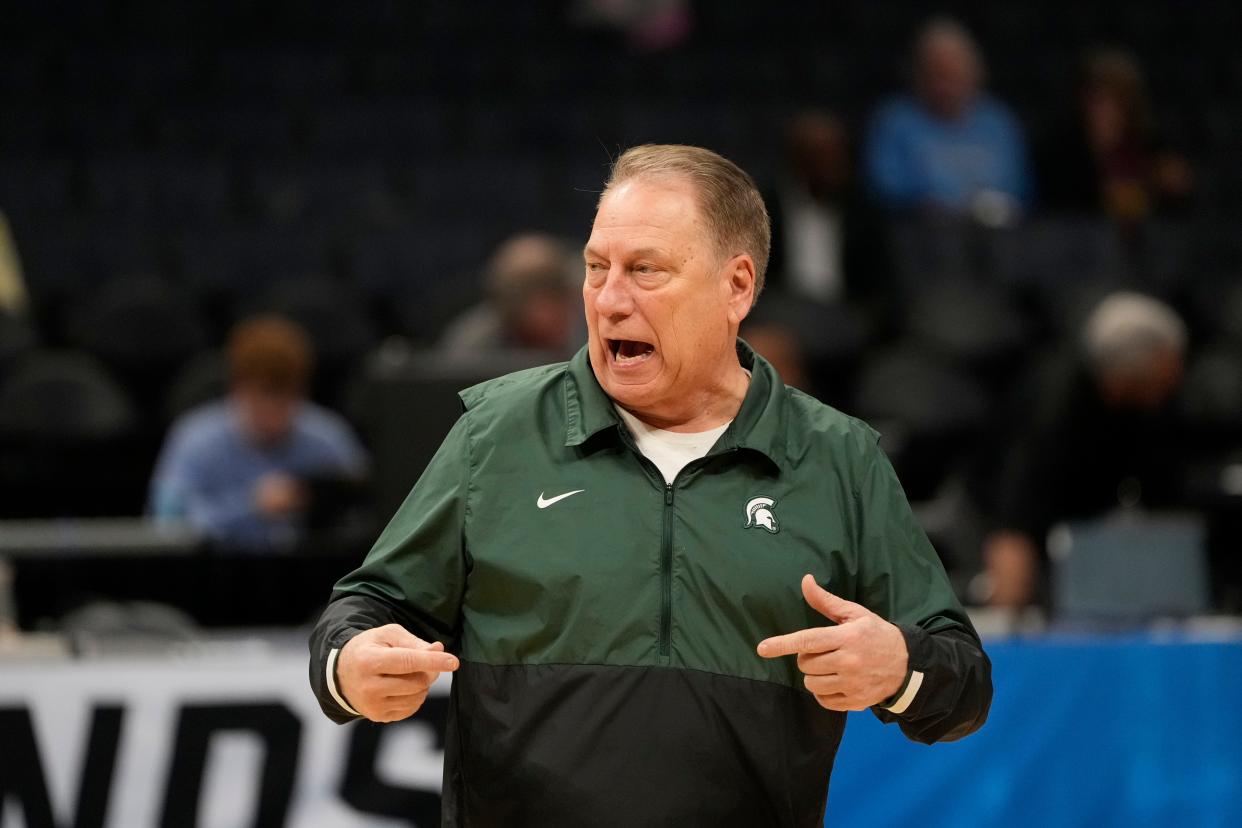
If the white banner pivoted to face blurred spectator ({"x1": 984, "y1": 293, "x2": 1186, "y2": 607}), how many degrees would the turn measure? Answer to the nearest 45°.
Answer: approximately 135° to its left

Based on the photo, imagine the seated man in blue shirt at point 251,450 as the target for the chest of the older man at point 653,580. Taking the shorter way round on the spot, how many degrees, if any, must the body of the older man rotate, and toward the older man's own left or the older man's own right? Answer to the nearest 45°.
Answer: approximately 180°

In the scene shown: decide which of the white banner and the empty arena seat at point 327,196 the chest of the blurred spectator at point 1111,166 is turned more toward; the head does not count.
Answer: the white banner

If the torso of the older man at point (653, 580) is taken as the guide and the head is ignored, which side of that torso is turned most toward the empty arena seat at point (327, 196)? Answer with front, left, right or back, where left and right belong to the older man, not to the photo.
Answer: back

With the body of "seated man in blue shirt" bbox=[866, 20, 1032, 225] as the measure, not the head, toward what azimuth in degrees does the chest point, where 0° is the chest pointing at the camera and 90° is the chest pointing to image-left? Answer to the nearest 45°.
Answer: approximately 0°

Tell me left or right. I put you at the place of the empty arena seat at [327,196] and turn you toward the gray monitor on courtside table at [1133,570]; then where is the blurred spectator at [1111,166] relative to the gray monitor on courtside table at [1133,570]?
left
